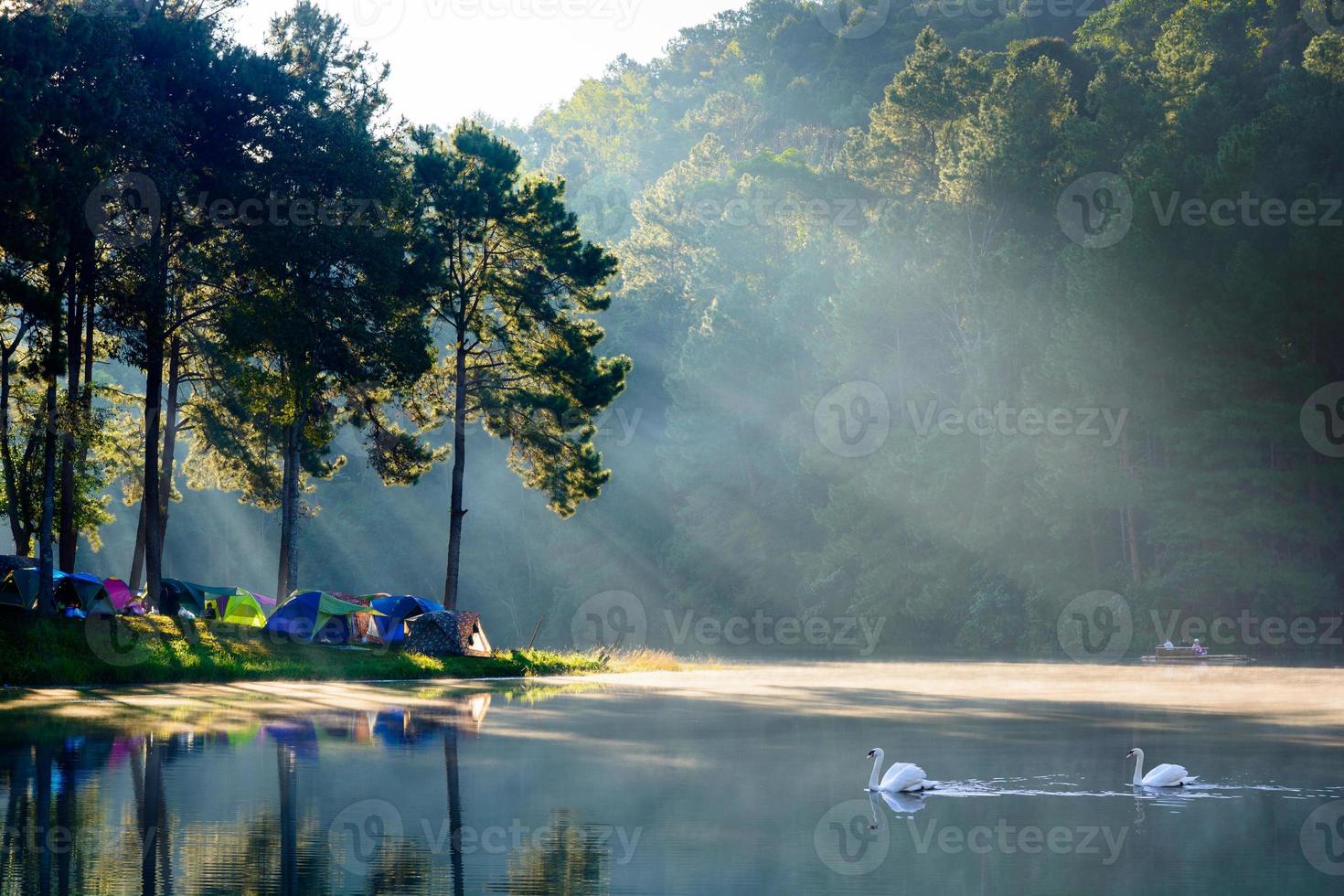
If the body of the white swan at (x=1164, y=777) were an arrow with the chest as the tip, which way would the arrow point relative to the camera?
to the viewer's left

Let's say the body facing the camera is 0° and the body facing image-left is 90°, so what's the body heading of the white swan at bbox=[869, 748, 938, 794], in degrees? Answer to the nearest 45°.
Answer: approximately 90°

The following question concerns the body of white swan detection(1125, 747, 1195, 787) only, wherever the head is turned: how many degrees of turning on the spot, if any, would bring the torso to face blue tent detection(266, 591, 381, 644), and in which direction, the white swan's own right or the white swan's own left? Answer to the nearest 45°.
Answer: approximately 45° to the white swan's own right

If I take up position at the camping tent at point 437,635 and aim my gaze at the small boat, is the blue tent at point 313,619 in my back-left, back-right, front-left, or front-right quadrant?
back-left

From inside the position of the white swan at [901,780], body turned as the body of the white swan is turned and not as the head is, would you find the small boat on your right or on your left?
on your right

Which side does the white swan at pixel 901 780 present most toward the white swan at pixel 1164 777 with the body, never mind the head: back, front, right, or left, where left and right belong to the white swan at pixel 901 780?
back

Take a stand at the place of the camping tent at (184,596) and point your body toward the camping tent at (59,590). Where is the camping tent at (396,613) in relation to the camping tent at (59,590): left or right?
left

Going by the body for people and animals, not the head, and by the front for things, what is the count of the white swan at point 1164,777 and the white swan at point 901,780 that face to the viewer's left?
2

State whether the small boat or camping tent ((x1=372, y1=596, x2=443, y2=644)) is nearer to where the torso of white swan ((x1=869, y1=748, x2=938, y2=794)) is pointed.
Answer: the camping tent

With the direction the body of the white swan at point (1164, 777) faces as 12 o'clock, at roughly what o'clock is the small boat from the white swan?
The small boat is roughly at 3 o'clock from the white swan.

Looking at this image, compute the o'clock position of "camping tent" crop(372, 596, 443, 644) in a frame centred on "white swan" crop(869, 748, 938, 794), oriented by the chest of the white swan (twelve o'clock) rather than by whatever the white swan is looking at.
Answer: The camping tent is roughly at 2 o'clock from the white swan.

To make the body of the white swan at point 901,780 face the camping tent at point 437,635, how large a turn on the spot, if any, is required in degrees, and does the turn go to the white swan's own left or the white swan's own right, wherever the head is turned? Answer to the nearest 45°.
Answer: approximately 45° to the white swan's own right

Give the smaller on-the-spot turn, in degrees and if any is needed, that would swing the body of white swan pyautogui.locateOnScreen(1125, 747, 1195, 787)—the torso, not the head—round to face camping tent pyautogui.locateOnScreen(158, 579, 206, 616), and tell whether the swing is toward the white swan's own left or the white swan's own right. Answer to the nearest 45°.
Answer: approximately 45° to the white swan's own right
